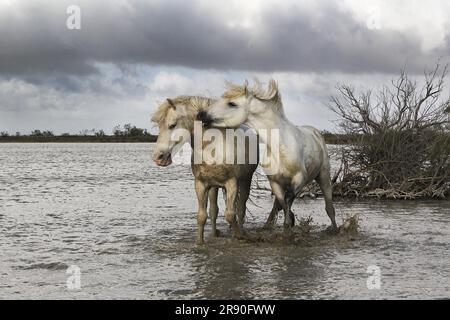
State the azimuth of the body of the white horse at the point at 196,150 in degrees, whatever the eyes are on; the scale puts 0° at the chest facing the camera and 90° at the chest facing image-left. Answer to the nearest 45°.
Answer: approximately 45°

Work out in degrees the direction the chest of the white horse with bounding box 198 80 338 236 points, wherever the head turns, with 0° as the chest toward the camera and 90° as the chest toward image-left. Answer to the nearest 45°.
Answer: approximately 45°

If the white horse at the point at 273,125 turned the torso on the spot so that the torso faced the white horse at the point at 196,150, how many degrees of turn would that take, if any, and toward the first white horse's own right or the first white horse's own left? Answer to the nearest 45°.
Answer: approximately 45° to the first white horse's own right

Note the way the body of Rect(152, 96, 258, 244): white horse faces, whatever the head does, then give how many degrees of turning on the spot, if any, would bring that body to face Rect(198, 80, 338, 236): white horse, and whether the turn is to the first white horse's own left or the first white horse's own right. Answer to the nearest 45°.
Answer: approximately 135° to the first white horse's own left
